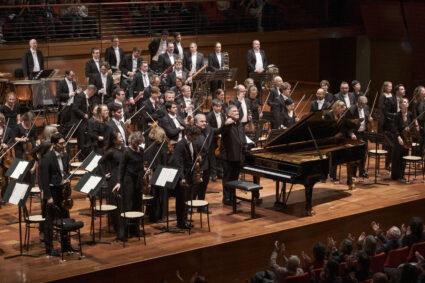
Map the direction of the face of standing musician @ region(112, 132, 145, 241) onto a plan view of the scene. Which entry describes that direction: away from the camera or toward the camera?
toward the camera

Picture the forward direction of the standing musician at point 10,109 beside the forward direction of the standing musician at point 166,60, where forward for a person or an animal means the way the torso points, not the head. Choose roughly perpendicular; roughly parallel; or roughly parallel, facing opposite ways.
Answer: roughly parallel

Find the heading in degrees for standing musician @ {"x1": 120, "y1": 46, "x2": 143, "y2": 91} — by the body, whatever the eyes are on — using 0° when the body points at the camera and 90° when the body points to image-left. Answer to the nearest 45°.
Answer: approximately 315°

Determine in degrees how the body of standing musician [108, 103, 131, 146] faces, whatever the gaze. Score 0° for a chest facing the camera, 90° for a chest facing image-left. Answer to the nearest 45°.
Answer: approximately 315°

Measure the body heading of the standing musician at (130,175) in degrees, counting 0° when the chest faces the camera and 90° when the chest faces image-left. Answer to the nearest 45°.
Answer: approximately 315°

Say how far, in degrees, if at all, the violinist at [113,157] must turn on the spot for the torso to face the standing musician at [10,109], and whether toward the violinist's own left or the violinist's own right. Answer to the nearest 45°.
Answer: approximately 180°

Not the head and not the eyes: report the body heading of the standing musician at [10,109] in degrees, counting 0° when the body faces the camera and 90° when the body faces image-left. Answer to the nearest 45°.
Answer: approximately 315°

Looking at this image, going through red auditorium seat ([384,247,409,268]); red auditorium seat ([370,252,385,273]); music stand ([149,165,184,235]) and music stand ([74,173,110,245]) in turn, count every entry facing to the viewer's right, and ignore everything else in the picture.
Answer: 0

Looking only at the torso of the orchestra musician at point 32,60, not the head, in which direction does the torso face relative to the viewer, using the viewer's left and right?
facing the viewer and to the right of the viewer

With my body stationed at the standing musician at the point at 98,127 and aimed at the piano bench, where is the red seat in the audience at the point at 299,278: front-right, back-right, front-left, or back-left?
front-right

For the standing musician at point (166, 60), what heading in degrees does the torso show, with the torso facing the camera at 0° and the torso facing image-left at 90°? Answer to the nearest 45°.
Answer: approximately 315°

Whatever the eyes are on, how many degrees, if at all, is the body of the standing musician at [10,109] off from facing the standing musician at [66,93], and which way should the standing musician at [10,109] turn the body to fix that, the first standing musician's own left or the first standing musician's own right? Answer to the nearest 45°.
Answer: approximately 90° to the first standing musician's own left

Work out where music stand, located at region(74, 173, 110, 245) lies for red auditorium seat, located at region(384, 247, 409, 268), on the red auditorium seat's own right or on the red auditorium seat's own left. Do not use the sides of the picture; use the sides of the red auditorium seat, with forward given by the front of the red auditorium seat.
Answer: on the red auditorium seat's own left
